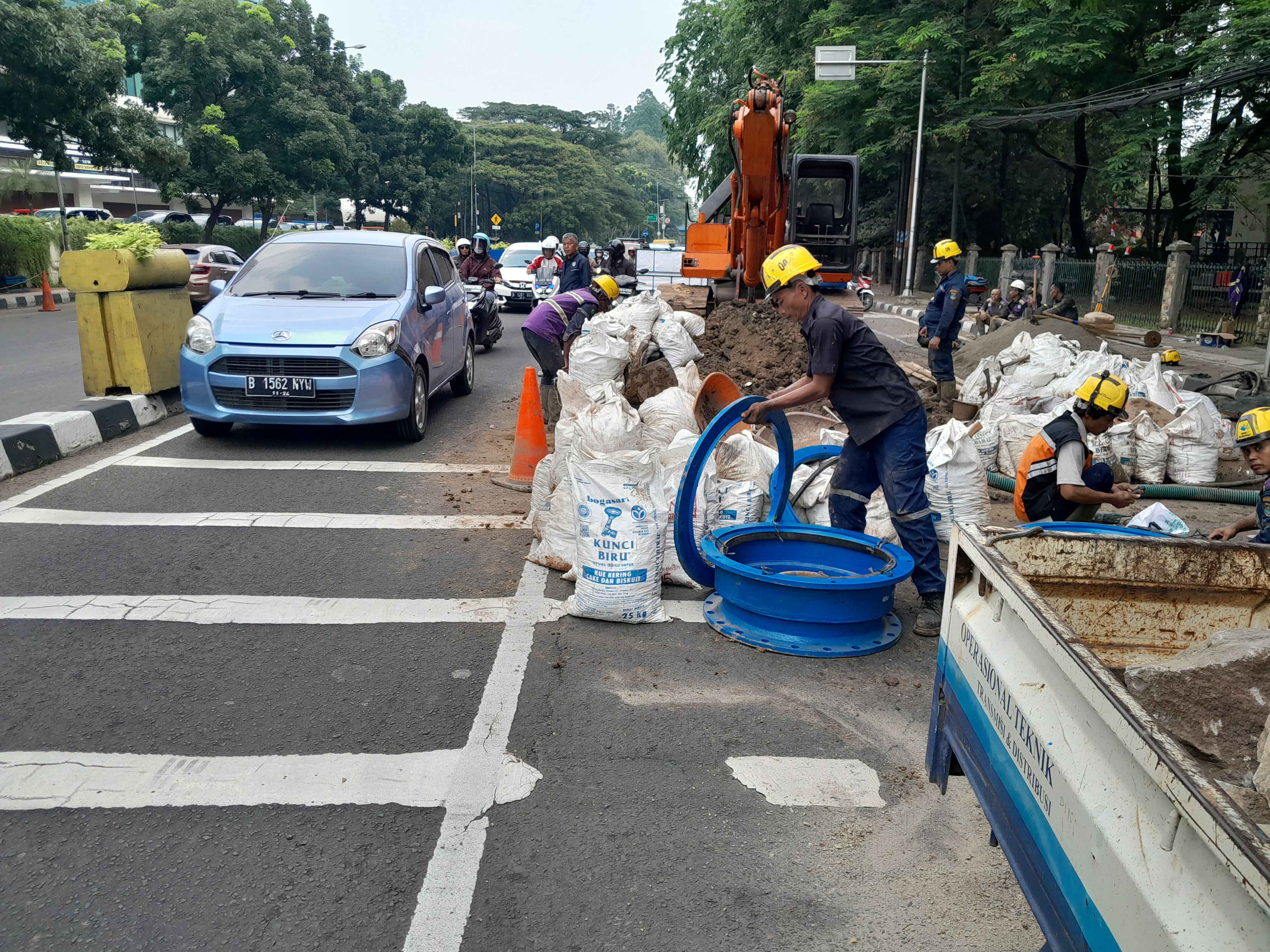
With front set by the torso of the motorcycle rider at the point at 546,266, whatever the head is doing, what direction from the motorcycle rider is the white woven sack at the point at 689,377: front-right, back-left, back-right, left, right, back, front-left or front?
front

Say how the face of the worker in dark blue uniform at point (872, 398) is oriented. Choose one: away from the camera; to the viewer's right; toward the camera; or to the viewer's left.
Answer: to the viewer's left

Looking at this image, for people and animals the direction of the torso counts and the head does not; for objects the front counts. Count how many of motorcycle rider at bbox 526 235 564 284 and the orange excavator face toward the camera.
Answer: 2

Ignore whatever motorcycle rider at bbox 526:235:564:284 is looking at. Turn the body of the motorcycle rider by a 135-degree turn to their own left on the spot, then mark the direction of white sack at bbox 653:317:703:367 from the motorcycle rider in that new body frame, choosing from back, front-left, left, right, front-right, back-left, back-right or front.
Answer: back-right

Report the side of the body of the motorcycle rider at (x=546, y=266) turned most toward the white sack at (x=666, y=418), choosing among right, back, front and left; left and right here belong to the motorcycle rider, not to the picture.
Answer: front

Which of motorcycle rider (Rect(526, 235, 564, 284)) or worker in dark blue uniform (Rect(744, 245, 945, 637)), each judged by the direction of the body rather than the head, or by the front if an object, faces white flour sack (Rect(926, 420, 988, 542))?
the motorcycle rider

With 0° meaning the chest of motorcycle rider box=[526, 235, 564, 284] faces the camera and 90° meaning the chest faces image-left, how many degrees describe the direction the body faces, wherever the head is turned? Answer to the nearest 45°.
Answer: approximately 0°

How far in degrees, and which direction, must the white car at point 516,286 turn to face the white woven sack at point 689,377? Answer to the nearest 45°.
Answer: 0° — it already faces it

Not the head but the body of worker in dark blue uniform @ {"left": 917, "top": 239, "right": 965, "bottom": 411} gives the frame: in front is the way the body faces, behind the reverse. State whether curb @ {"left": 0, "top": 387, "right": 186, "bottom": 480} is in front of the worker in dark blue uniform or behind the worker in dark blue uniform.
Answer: in front

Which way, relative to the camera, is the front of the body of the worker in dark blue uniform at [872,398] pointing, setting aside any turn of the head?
to the viewer's left

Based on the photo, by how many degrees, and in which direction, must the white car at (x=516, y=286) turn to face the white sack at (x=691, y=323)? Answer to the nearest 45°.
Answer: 0° — it already faces it

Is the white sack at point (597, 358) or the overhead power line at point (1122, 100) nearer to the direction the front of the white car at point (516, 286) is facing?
the white sack

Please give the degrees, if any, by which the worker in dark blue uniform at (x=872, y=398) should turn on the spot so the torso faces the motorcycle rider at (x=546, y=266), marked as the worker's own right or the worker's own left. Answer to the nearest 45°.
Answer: approximately 45° to the worker's own right
